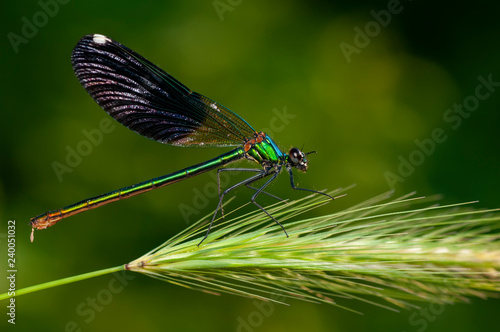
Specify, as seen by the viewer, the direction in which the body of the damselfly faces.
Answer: to the viewer's right
